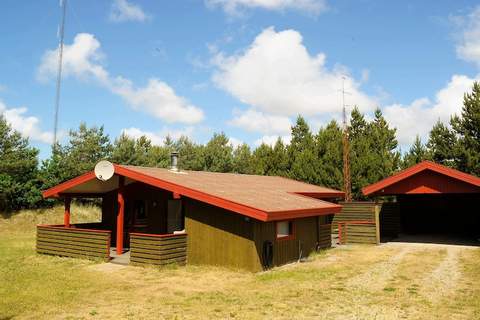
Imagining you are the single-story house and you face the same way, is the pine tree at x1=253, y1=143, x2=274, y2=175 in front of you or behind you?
behind

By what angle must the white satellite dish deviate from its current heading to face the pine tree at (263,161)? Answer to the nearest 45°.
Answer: approximately 135° to its left

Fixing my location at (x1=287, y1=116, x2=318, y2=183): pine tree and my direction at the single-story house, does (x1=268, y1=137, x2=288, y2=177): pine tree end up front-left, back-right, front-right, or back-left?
back-right

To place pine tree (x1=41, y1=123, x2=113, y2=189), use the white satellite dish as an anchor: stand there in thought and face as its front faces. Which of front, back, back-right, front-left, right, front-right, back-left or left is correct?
back

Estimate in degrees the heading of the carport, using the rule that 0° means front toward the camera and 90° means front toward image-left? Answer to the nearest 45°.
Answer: approximately 0°

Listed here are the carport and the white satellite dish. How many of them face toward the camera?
2

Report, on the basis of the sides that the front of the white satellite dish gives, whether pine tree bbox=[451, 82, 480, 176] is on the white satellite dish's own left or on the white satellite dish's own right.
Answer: on the white satellite dish's own left

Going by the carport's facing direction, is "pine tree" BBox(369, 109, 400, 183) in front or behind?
behind

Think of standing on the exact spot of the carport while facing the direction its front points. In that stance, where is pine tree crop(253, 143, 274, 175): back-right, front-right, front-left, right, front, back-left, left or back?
back-right

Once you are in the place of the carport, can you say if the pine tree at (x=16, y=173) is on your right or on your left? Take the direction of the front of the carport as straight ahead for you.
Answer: on your right

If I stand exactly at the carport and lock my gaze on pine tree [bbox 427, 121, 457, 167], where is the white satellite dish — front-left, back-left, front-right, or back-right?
back-left

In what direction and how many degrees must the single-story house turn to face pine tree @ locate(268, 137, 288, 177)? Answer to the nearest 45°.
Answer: approximately 135° to its right

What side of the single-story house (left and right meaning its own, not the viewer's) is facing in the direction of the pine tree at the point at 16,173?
right
